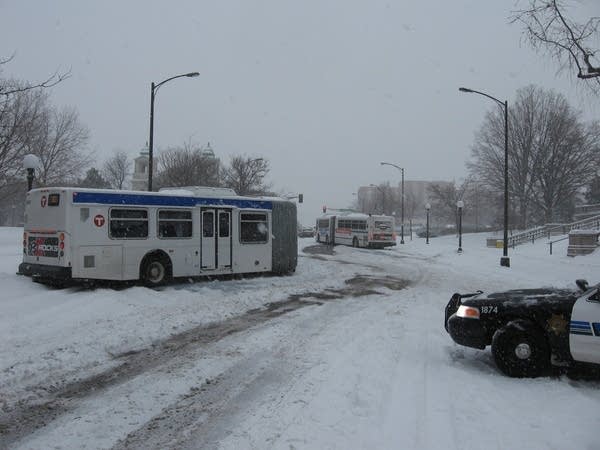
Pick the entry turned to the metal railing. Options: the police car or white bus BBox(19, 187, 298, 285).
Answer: the white bus

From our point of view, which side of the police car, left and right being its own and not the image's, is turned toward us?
left

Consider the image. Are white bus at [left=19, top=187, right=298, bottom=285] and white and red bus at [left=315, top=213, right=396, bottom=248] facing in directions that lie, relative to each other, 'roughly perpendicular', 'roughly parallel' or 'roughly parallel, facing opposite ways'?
roughly perpendicular

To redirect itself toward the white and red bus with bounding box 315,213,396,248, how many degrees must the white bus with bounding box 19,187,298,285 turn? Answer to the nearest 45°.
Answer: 0° — it already faces it

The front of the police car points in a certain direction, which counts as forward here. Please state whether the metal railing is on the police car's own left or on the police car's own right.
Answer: on the police car's own right

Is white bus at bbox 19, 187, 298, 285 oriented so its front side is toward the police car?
no

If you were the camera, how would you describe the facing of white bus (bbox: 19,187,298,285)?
facing away from the viewer and to the right of the viewer

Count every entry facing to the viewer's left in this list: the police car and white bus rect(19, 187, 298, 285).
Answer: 1

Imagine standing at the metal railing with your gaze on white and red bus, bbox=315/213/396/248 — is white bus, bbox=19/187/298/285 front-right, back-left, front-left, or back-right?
front-left

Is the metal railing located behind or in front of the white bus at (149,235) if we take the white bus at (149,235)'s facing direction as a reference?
in front

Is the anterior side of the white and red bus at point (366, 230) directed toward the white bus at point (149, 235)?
no

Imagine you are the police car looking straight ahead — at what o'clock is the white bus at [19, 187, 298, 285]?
The white bus is roughly at 1 o'clock from the police car.
